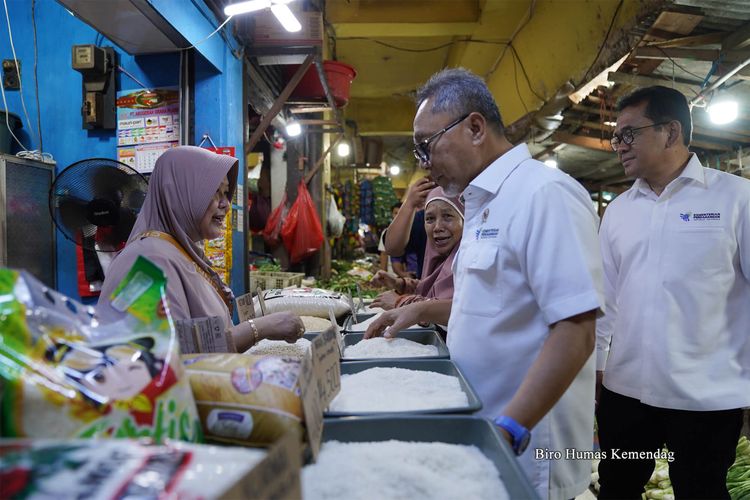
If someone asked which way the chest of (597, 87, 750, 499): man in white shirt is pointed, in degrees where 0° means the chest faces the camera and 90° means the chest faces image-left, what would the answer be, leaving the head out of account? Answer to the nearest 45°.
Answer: approximately 45°

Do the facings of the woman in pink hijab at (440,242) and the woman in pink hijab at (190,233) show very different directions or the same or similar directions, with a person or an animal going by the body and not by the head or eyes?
very different directions

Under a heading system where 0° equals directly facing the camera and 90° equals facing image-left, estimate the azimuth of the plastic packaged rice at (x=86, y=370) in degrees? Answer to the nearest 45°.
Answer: approximately 0°

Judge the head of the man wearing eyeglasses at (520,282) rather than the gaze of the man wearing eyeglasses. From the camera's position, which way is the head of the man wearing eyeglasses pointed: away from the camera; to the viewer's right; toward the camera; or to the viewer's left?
to the viewer's left

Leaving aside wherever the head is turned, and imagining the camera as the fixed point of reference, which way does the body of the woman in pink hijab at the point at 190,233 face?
to the viewer's right

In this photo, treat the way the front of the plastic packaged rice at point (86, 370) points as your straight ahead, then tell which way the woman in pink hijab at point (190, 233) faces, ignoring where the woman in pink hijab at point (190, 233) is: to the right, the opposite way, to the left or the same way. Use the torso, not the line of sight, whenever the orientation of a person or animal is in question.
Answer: to the left

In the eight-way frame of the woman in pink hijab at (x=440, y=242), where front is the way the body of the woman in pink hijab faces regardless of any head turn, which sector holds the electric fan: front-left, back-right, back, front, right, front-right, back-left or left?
front-right

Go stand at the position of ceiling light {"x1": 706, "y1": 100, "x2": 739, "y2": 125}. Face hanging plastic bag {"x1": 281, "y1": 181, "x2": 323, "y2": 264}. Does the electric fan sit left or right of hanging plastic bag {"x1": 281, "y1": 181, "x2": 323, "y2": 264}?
left
